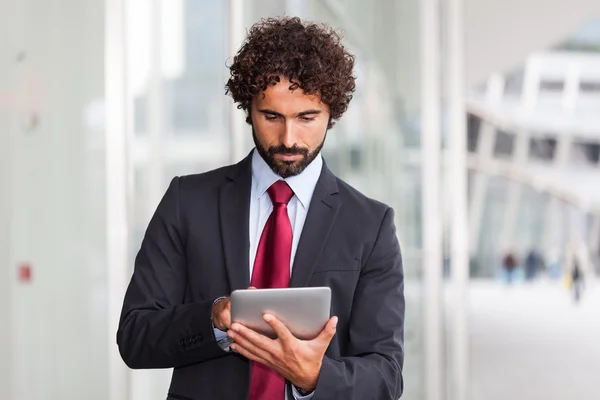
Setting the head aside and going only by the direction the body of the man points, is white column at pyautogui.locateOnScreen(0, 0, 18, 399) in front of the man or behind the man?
behind

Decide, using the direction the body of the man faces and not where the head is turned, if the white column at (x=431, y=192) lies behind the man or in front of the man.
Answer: behind

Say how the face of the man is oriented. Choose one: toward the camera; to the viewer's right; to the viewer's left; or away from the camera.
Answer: toward the camera

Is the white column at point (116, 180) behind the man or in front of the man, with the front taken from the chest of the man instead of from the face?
behind

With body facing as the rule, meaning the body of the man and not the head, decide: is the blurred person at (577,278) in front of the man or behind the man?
behind

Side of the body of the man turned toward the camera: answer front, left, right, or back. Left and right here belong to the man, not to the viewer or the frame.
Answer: front

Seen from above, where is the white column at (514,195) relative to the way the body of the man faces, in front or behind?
behind

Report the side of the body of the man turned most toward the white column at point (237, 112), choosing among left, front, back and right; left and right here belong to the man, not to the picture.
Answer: back
